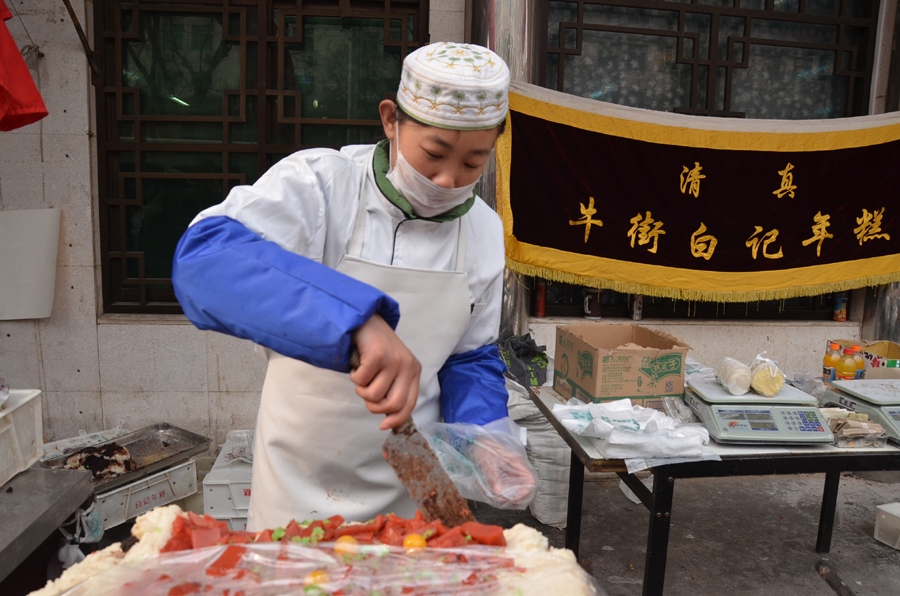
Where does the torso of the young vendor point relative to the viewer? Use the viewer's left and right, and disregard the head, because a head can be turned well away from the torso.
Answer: facing the viewer and to the right of the viewer

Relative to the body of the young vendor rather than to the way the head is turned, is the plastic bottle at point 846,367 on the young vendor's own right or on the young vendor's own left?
on the young vendor's own left

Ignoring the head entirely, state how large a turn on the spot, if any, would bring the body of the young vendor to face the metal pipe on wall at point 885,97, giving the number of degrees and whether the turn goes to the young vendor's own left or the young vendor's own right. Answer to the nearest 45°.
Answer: approximately 90° to the young vendor's own left

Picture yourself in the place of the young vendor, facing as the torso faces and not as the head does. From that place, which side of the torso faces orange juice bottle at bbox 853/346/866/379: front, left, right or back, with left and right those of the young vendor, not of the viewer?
left

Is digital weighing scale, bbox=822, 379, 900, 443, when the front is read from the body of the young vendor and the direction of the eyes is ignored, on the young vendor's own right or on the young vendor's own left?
on the young vendor's own left
